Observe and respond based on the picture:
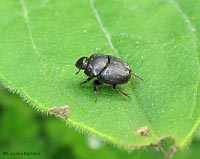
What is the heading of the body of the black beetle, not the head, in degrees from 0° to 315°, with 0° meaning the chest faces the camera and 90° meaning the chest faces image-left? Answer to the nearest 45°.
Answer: approximately 90°
